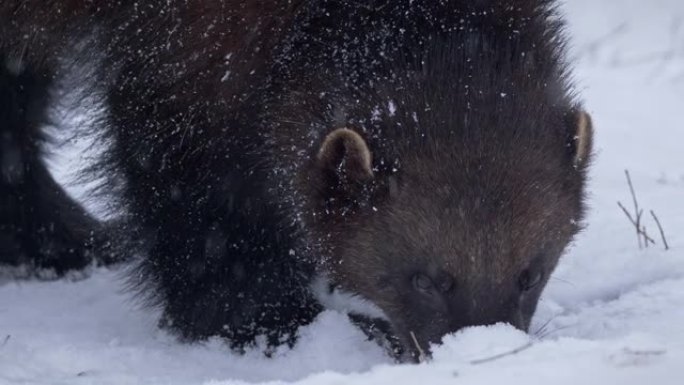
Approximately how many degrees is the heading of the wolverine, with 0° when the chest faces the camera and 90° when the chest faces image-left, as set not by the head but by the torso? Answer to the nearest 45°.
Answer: approximately 315°
